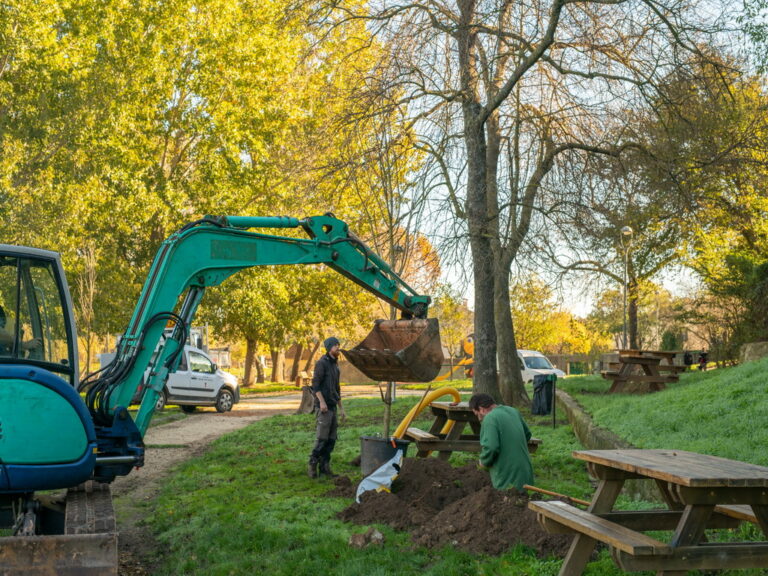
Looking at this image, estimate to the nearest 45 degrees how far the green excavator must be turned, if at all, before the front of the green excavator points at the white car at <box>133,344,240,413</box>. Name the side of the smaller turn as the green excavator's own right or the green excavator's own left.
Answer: approximately 90° to the green excavator's own left

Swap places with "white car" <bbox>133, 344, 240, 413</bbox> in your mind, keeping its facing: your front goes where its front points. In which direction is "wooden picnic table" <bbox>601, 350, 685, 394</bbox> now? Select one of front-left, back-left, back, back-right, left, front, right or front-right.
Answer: front-right

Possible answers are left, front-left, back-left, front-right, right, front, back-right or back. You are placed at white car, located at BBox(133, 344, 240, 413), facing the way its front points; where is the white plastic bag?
right

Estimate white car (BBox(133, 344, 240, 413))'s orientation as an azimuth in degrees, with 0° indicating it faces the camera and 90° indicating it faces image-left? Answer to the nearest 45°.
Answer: approximately 270°

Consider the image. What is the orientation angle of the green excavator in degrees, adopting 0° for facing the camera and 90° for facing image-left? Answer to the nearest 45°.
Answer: approximately 270°

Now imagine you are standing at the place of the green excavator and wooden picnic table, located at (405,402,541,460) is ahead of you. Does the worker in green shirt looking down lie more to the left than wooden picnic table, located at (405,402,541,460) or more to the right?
right

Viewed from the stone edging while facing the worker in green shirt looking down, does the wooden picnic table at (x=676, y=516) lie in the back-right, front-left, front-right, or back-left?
front-left

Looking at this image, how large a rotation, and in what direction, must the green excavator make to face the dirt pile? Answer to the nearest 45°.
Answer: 0° — it already faces it

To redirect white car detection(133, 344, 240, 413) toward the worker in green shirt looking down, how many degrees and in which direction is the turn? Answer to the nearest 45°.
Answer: approximately 90° to its right

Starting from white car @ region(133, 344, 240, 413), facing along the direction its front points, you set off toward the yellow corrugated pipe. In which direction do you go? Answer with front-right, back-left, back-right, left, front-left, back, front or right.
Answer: right

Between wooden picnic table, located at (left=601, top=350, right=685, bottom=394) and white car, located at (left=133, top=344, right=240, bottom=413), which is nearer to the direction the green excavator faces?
the wooden picnic table

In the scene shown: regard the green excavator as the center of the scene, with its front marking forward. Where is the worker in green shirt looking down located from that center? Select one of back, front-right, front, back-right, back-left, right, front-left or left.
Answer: front

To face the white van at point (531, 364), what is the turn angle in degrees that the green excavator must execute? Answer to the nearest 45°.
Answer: approximately 45° to its left
